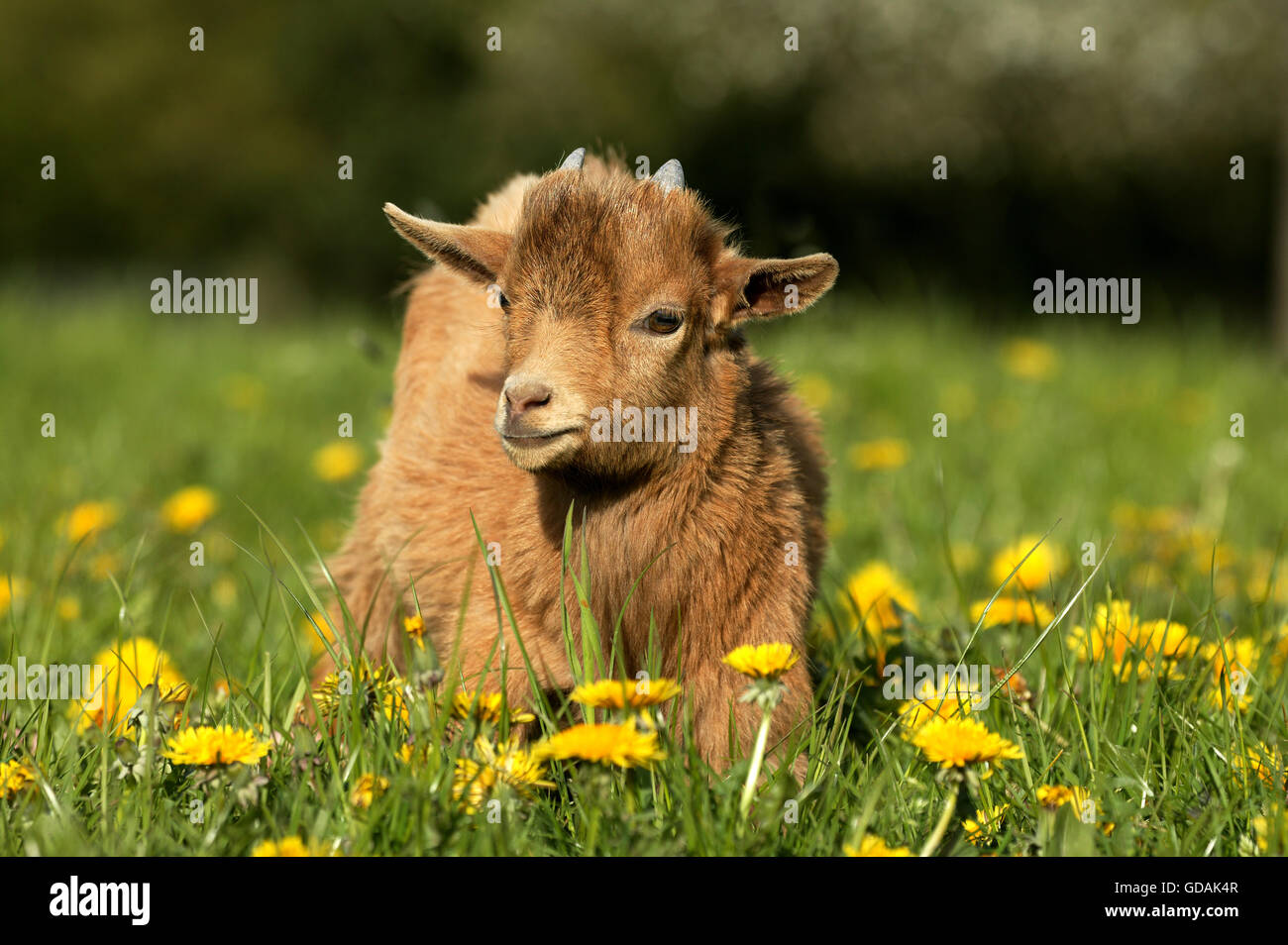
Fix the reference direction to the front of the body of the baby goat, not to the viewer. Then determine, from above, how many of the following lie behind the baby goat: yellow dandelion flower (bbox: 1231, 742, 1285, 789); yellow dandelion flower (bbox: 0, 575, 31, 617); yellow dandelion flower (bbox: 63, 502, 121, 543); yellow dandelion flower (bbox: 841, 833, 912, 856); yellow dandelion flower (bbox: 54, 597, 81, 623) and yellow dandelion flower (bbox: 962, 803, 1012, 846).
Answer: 3

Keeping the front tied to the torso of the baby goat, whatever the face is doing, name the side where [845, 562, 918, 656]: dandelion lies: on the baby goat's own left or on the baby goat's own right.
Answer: on the baby goat's own left

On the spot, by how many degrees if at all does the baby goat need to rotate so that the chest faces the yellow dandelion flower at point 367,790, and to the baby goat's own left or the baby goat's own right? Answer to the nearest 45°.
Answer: approximately 90° to the baby goat's own right

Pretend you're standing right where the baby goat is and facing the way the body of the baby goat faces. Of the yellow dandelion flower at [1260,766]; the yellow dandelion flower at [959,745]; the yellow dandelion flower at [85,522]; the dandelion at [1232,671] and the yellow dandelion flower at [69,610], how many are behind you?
2

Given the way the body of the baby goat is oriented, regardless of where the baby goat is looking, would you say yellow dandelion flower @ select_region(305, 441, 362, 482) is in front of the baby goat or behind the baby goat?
behind

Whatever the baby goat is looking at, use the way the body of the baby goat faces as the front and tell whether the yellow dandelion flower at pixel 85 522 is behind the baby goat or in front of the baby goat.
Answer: behind

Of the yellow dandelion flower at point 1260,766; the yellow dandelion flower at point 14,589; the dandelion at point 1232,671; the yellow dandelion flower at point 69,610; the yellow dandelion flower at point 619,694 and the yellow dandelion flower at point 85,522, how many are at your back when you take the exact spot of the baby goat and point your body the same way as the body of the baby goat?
3

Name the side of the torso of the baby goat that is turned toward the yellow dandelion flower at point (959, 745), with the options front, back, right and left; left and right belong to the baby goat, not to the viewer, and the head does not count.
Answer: front

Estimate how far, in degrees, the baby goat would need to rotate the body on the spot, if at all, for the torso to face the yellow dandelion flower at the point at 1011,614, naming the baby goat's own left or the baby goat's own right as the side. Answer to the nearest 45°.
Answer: approximately 90° to the baby goat's own left

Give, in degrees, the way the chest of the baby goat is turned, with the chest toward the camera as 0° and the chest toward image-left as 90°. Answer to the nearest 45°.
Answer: approximately 315°

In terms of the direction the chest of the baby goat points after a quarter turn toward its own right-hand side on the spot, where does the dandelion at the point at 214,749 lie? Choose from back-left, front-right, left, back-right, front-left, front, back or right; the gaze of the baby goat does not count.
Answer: front
